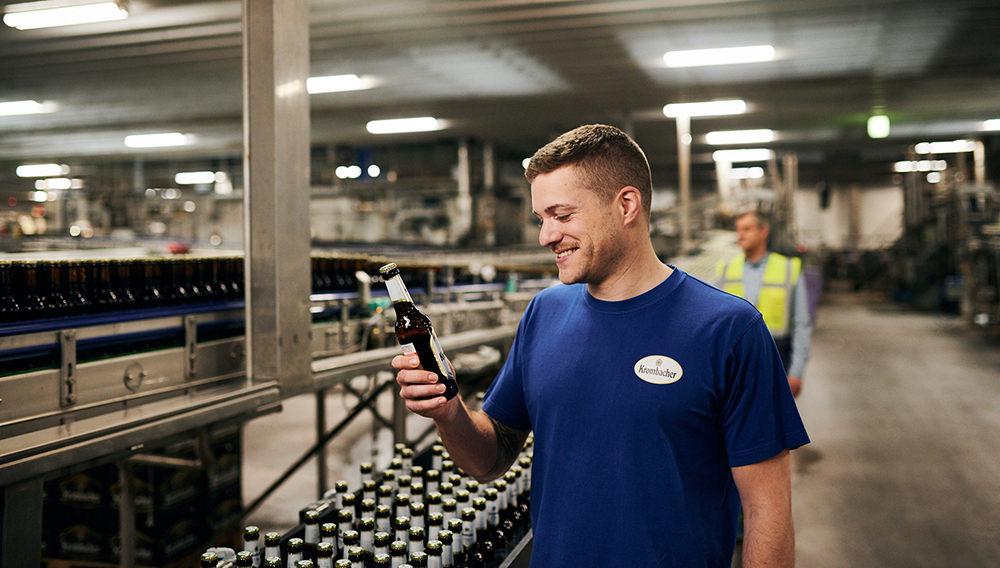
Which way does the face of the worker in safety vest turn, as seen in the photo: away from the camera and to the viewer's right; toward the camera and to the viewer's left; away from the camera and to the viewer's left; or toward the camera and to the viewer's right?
toward the camera and to the viewer's left

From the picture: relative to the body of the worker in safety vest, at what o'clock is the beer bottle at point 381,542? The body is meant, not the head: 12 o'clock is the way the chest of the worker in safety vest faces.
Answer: The beer bottle is roughly at 11 o'clock from the worker in safety vest.

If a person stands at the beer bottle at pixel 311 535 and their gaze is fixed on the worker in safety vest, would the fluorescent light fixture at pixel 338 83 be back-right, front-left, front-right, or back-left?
front-left

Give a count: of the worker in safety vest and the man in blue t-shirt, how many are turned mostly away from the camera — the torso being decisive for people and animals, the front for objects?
0

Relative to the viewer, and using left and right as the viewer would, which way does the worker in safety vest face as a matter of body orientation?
facing the viewer and to the left of the viewer

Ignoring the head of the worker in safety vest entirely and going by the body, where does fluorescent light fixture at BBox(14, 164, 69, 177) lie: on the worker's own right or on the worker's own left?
on the worker's own right

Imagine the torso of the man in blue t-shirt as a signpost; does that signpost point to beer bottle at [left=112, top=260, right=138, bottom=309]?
no

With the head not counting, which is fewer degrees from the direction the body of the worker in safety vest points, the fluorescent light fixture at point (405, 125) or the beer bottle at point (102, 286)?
the beer bottle

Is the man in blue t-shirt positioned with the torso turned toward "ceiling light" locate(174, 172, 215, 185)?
no

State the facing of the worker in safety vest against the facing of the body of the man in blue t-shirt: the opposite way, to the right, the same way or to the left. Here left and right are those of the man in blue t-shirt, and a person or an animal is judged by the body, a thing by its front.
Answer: the same way

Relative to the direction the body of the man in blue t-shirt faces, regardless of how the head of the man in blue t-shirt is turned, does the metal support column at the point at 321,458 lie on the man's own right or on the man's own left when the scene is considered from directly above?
on the man's own right
